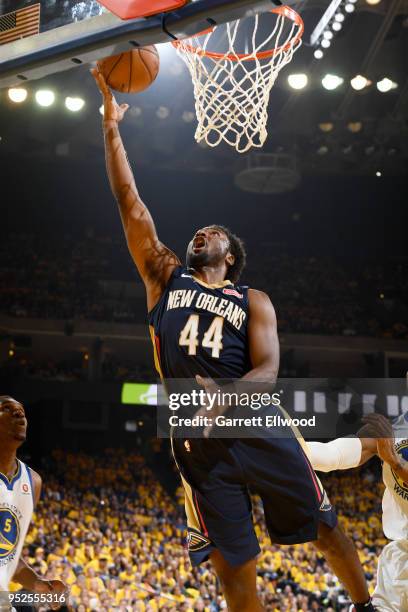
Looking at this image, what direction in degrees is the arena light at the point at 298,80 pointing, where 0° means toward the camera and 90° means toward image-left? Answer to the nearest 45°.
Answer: approximately 0°

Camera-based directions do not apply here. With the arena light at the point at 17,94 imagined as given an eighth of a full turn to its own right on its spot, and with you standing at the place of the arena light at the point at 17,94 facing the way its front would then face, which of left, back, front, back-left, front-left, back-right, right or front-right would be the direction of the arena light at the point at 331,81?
back-left

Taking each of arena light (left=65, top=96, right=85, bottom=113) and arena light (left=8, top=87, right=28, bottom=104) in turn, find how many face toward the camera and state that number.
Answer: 2

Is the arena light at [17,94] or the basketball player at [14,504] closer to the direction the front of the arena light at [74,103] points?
the basketball player

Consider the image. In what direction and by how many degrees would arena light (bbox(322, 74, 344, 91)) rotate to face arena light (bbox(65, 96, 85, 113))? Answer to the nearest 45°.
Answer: approximately 90° to its right

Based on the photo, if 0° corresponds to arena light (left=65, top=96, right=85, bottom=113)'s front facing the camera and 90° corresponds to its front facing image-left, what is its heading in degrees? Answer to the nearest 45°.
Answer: approximately 0°
